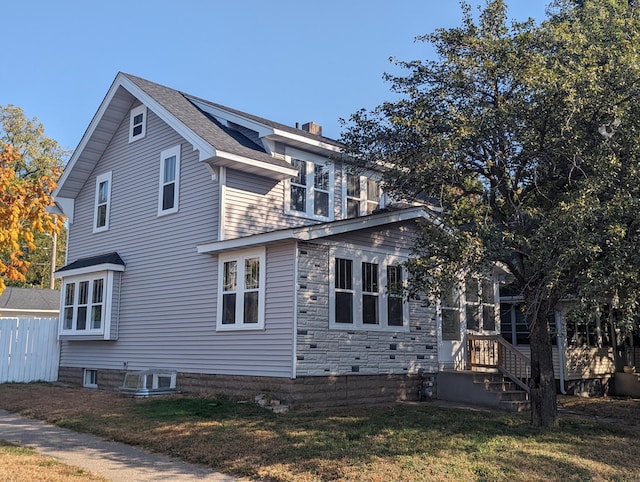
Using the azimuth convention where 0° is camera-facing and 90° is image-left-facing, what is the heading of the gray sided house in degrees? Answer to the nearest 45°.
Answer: approximately 315°

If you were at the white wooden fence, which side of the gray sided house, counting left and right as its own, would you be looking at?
back
